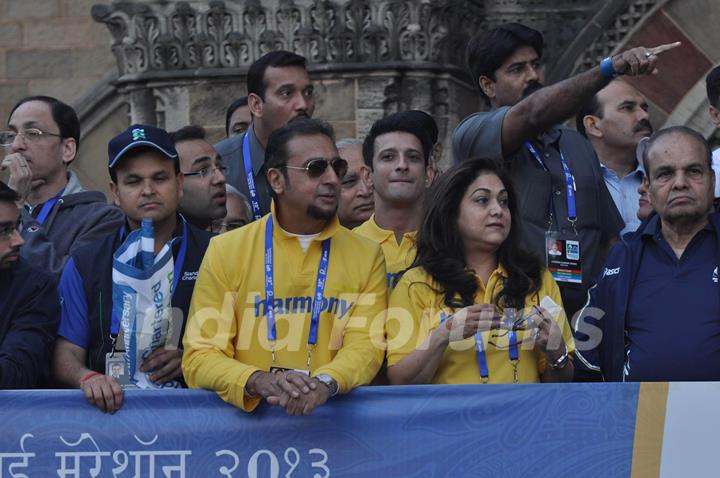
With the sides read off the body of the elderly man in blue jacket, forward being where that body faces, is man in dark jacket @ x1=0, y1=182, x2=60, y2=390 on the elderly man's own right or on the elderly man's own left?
on the elderly man's own right

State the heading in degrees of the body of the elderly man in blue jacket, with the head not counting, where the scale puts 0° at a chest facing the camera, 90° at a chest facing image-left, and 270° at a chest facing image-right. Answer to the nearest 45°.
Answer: approximately 0°

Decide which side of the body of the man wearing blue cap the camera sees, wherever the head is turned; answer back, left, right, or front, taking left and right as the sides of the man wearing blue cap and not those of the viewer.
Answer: front

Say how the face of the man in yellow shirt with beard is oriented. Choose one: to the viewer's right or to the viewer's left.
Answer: to the viewer's right

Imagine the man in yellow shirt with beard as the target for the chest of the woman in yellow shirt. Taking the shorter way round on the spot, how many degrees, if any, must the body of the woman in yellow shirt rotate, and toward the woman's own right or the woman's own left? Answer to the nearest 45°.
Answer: approximately 135° to the woman's own right

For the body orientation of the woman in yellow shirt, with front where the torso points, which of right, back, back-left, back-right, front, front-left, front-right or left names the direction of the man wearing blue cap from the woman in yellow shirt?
back-right

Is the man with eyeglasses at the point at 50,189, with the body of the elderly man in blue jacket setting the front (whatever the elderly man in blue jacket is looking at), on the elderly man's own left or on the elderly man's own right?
on the elderly man's own right

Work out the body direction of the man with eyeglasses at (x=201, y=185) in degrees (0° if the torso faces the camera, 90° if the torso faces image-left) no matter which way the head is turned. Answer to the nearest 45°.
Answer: approximately 315°

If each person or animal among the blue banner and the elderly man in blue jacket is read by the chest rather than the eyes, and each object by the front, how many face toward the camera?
2

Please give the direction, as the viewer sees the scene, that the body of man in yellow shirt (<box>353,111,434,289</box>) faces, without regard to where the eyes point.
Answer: toward the camera

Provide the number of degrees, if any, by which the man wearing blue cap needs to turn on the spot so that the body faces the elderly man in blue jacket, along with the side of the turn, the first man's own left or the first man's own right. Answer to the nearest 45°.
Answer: approximately 90° to the first man's own left
